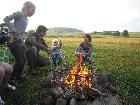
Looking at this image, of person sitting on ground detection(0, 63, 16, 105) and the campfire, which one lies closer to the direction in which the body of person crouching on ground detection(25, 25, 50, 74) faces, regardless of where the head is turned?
the campfire

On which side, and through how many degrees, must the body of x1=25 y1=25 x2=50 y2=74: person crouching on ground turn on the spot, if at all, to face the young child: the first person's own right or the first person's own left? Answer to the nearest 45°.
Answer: approximately 45° to the first person's own left

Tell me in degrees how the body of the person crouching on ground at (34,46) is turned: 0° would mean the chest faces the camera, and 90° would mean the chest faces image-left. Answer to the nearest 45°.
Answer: approximately 270°

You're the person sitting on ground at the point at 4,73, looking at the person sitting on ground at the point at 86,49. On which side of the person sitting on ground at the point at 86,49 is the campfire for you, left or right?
right

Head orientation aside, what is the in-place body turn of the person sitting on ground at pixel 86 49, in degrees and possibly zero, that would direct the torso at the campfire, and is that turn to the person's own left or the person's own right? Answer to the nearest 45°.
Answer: approximately 45° to the person's own left

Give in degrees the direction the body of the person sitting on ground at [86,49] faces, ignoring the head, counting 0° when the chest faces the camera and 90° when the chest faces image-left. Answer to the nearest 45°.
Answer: approximately 45°

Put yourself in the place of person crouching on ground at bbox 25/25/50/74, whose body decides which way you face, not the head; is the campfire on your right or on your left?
on your right
